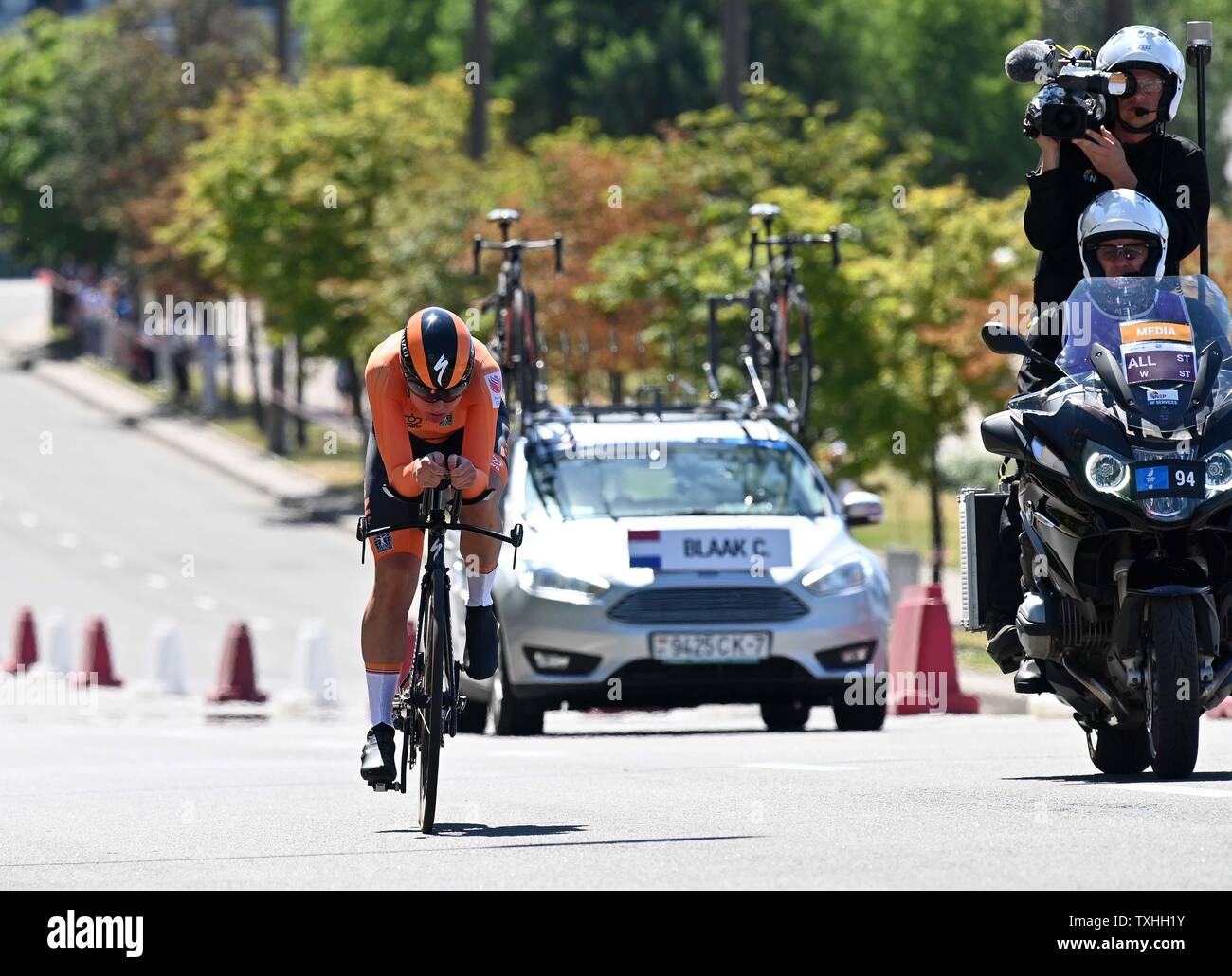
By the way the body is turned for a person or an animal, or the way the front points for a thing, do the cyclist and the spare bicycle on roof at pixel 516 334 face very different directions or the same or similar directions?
same or similar directions

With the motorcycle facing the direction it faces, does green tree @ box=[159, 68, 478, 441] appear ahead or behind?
behind

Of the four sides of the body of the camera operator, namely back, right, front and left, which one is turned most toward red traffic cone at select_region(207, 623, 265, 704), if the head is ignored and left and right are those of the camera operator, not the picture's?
right

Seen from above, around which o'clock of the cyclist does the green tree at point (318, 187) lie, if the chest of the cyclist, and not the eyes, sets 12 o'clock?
The green tree is roughly at 6 o'clock from the cyclist.

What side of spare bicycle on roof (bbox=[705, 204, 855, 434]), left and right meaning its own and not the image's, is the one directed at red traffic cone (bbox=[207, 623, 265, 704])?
right

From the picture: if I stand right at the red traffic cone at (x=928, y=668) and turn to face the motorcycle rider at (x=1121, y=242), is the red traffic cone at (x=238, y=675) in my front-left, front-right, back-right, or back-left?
back-right

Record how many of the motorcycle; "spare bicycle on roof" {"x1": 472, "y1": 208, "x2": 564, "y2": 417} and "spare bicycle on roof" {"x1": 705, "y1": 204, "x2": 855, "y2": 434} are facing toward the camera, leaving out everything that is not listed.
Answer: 3

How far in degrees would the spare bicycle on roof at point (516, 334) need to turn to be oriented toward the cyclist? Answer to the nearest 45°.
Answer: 0° — it already faces them

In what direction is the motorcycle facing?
toward the camera

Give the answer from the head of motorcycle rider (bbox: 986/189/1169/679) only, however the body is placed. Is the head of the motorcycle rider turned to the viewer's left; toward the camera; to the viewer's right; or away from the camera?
toward the camera

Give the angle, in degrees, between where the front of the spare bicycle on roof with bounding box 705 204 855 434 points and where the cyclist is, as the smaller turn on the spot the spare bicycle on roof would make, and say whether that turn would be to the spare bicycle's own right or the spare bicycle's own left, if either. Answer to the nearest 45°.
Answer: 0° — it already faces them

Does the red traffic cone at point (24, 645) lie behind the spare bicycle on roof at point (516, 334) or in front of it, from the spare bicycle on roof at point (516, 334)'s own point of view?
behind

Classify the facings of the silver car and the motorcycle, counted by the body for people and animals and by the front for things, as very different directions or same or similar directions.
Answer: same or similar directions

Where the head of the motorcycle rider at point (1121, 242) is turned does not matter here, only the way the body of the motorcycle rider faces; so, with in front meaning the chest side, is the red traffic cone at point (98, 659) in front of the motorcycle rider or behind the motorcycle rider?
behind

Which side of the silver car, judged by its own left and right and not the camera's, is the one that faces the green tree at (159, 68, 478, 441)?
back

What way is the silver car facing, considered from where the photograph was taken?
facing the viewer

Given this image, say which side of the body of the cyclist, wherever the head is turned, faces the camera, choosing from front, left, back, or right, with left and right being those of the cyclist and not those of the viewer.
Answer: front

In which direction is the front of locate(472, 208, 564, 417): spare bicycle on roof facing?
toward the camera
